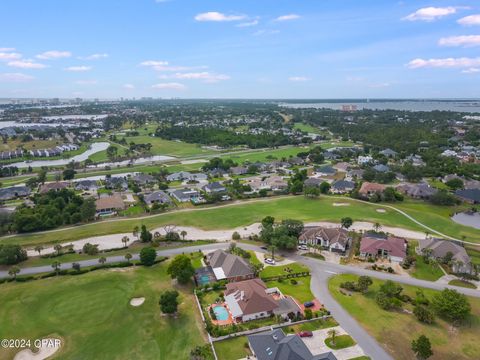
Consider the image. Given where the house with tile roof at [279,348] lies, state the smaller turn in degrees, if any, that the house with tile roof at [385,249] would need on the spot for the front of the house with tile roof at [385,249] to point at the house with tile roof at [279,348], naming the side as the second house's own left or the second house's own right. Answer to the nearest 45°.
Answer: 0° — it already faces it

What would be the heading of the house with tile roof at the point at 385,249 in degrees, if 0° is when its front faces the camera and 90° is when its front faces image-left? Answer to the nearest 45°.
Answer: approximately 0°

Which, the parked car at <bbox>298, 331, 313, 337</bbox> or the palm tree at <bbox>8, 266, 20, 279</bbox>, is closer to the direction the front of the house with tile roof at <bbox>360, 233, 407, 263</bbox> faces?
the parked car

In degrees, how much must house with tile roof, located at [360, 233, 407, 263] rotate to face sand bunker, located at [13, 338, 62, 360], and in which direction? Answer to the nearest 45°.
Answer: approximately 45° to its right

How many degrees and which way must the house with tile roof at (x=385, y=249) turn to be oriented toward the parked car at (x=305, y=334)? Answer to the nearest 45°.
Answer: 0° — it already faces it

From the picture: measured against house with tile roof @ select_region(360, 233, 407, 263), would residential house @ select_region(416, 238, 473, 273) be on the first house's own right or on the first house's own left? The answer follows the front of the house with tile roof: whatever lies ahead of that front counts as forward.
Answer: on the first house's own left

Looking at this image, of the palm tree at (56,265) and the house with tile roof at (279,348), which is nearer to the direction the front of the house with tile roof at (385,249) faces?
the house with tile roof
